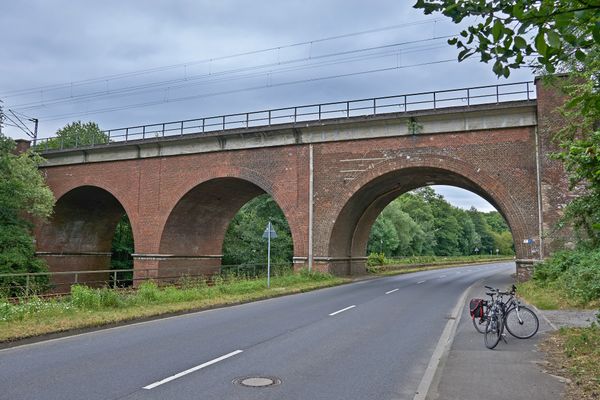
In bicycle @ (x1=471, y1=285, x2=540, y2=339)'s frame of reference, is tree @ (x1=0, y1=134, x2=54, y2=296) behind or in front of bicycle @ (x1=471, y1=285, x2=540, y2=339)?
behind

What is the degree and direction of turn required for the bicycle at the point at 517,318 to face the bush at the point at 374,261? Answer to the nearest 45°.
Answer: approximately 135° to its left

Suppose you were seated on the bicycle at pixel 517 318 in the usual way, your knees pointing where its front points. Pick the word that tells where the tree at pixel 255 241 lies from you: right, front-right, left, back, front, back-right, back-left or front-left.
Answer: back

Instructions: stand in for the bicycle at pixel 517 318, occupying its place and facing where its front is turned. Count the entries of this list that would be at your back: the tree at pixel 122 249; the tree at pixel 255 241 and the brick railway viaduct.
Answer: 3

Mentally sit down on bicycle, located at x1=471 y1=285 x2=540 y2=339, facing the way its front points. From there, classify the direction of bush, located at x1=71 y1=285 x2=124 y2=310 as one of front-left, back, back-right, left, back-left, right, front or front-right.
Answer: back-right

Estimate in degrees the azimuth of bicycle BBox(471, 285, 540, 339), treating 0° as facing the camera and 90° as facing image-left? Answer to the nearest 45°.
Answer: approximately 315°

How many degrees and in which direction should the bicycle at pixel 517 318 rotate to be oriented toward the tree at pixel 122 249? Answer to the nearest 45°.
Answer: approximately 180°

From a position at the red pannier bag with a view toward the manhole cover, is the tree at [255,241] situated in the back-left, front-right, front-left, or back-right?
back-right
